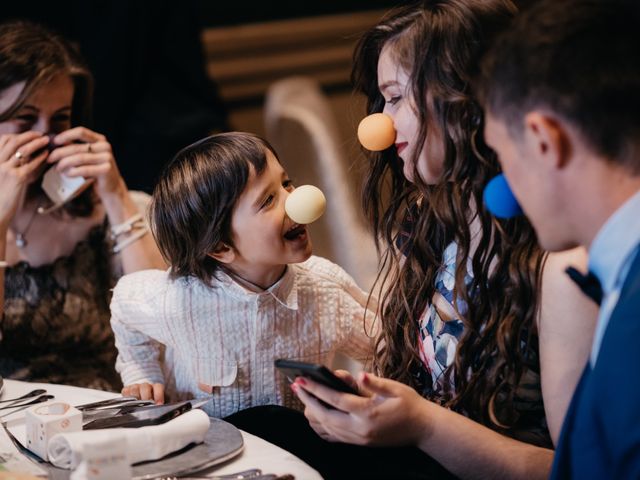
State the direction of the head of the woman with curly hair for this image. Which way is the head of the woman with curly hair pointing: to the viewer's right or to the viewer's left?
to the viewer's left

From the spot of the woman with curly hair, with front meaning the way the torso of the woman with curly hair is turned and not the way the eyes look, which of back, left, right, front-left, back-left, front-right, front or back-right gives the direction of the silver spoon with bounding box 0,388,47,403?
front-right

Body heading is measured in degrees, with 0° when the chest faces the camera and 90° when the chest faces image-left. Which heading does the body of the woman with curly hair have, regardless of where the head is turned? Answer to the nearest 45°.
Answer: approximately 45°

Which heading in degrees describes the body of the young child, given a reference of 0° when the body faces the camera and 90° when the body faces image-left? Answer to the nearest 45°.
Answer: approximately 315°
